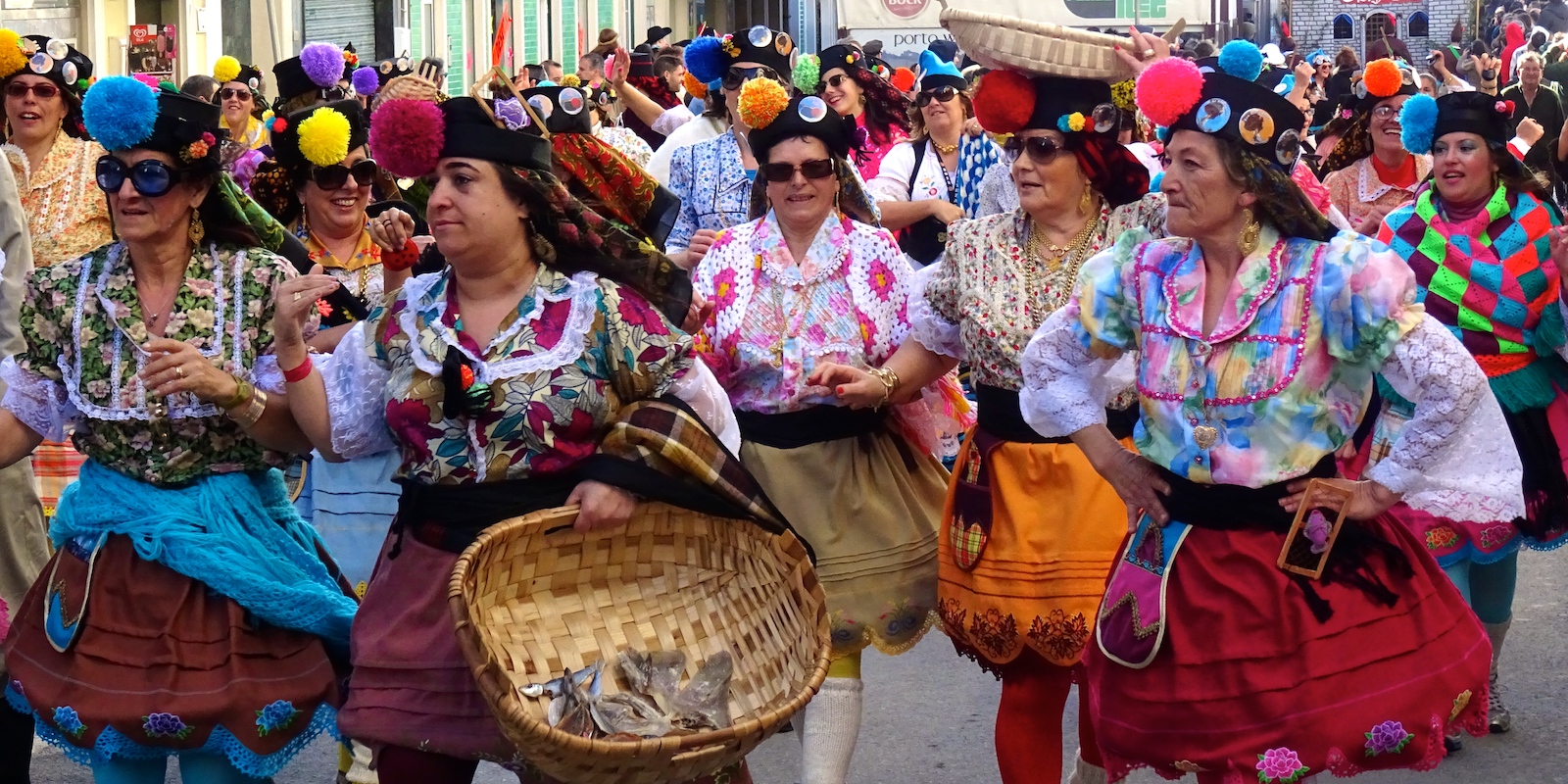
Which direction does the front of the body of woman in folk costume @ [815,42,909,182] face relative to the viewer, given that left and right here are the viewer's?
facing the viewer and to the left of the viewer

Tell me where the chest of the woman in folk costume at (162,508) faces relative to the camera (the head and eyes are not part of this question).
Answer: toward the camera

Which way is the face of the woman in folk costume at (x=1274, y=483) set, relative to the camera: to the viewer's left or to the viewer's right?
to the viewer's left

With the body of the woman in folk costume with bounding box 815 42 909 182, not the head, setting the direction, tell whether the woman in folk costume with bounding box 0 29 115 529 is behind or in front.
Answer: in front

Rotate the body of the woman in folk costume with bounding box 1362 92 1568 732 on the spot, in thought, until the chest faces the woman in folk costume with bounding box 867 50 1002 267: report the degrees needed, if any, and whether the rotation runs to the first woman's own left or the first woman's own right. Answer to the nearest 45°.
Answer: approximately 90° to the first woman's own right

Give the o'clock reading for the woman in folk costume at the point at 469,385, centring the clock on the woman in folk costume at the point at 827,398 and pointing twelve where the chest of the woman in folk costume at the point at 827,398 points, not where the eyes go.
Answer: the woman in folk costume at the point at 469,385 is roughly at 1 o'clock from the woman in folk costume at the point at 827,398.

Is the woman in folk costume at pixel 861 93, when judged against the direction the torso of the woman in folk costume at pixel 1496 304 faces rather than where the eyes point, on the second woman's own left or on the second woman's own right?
on the second woman's own right

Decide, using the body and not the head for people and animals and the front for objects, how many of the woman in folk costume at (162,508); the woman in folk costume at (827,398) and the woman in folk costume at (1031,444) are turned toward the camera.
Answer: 3
